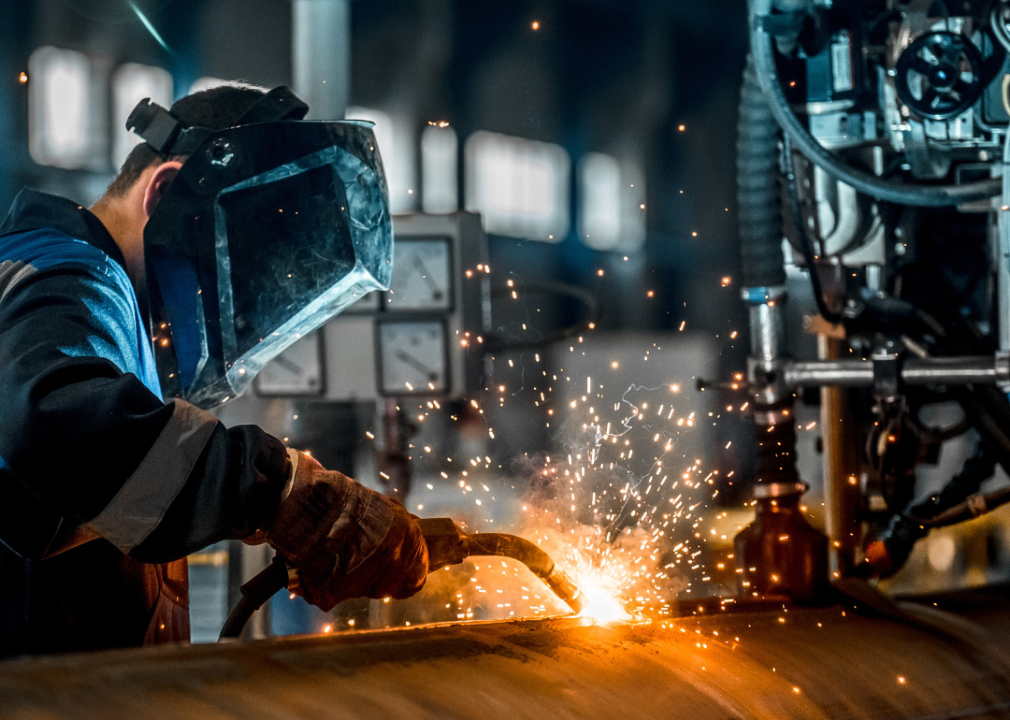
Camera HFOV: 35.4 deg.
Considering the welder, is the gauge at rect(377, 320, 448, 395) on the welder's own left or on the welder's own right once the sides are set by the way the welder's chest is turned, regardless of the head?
on the welder's own left

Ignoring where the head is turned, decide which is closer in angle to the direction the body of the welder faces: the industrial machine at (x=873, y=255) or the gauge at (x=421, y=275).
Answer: the industrial machine

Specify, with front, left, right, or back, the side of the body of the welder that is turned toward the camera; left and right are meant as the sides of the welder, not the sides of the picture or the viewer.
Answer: right

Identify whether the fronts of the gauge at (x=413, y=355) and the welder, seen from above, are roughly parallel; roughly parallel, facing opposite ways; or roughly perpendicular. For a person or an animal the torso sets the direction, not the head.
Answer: roughly perpendicular

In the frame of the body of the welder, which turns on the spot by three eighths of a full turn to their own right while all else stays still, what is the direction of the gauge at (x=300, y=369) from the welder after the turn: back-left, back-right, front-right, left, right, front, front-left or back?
back-right

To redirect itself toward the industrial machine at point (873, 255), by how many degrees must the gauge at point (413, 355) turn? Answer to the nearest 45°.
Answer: approximately 45° to its left

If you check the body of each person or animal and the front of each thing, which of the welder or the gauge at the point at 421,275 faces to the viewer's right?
the welder
